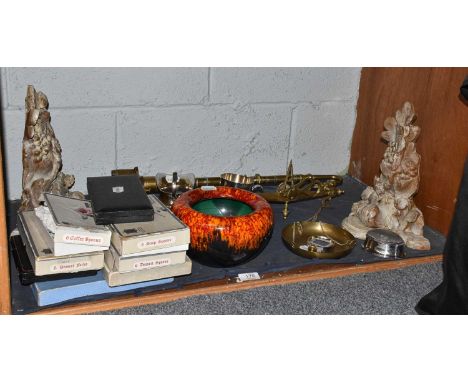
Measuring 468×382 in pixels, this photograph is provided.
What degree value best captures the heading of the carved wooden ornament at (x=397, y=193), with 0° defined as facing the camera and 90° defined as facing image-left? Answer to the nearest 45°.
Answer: approximately 45°
